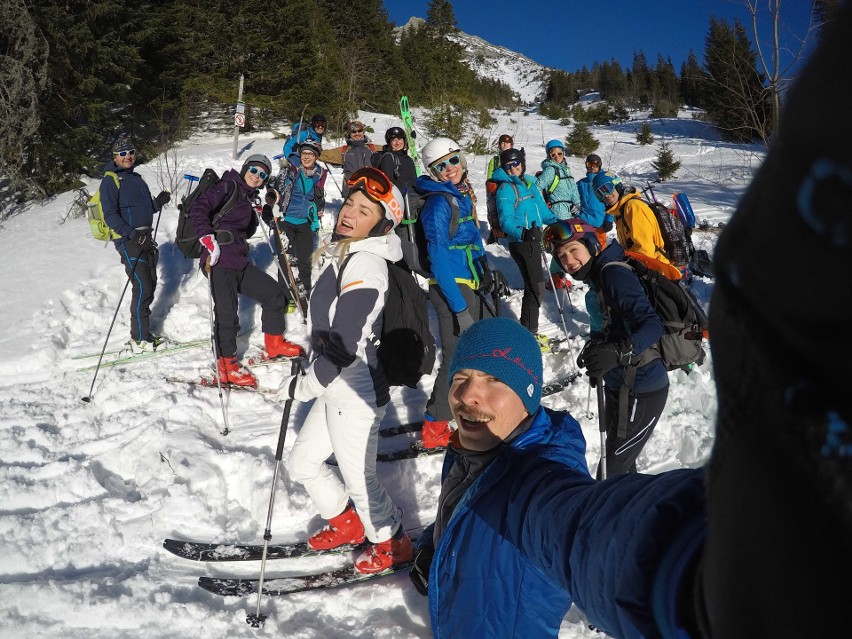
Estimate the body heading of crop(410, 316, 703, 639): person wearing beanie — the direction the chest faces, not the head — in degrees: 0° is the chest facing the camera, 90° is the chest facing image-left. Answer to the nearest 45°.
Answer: approximately 45°

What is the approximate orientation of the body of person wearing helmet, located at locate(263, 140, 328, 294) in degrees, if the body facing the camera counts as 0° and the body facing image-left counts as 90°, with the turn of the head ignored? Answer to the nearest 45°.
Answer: approximately 0°

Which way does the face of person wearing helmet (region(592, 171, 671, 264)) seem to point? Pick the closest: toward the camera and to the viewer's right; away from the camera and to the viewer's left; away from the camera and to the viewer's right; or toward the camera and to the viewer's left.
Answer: toward the camera and to the viewer's left

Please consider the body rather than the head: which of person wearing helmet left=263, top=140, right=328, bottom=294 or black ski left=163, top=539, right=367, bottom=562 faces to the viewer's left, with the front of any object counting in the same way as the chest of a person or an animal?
the black ski

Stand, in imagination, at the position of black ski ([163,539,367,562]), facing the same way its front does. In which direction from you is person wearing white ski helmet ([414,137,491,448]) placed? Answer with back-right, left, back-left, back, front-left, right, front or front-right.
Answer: back-right

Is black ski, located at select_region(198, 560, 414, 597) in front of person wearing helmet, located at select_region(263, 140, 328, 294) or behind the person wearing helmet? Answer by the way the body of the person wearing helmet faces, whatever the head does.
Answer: in front
